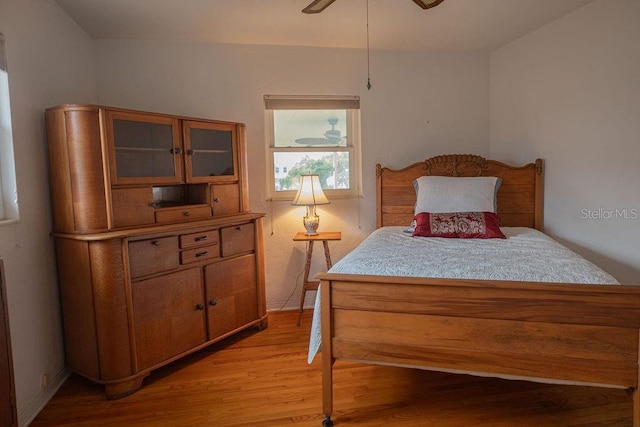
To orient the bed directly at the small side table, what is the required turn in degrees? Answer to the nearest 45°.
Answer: approximately 135° to its right

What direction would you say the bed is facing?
toward the camera

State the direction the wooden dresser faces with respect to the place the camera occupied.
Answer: facing the viewer and to the right of the viewer

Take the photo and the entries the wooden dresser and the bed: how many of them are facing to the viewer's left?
0

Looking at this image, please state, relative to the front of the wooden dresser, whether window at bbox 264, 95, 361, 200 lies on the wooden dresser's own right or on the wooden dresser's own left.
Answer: on the wooden dresser's own left

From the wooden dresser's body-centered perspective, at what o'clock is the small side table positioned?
The small side table is roughly at 10 o'clock from the wooden dresser.

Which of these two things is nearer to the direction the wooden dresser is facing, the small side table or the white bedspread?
the white bedspread

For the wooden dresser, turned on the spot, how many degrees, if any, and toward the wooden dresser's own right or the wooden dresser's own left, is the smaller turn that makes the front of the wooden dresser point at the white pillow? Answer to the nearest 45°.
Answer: approximately 45° to the wooden dresser's own left

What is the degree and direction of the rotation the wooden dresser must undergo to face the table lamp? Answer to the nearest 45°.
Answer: approximately 45° to its left

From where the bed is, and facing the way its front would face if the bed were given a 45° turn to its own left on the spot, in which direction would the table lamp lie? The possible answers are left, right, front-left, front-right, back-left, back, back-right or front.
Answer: back

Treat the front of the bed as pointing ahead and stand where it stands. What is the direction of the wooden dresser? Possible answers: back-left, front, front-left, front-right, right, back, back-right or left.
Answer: right

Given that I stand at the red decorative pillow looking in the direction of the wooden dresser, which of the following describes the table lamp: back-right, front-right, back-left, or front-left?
front-right

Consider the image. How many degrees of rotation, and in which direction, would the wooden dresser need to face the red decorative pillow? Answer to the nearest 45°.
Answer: approximately 45° to its left
